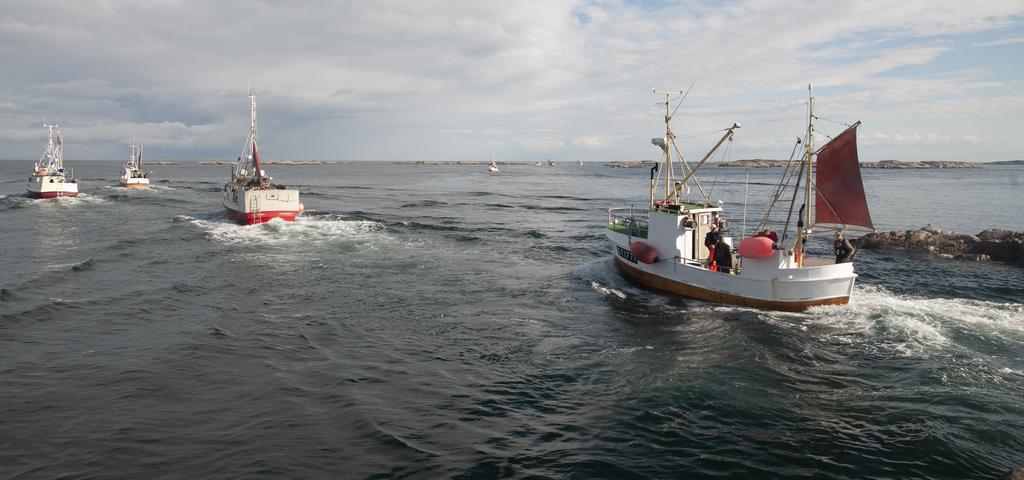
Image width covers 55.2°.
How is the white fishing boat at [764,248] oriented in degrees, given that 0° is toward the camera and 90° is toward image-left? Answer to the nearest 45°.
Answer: approximately 135°
